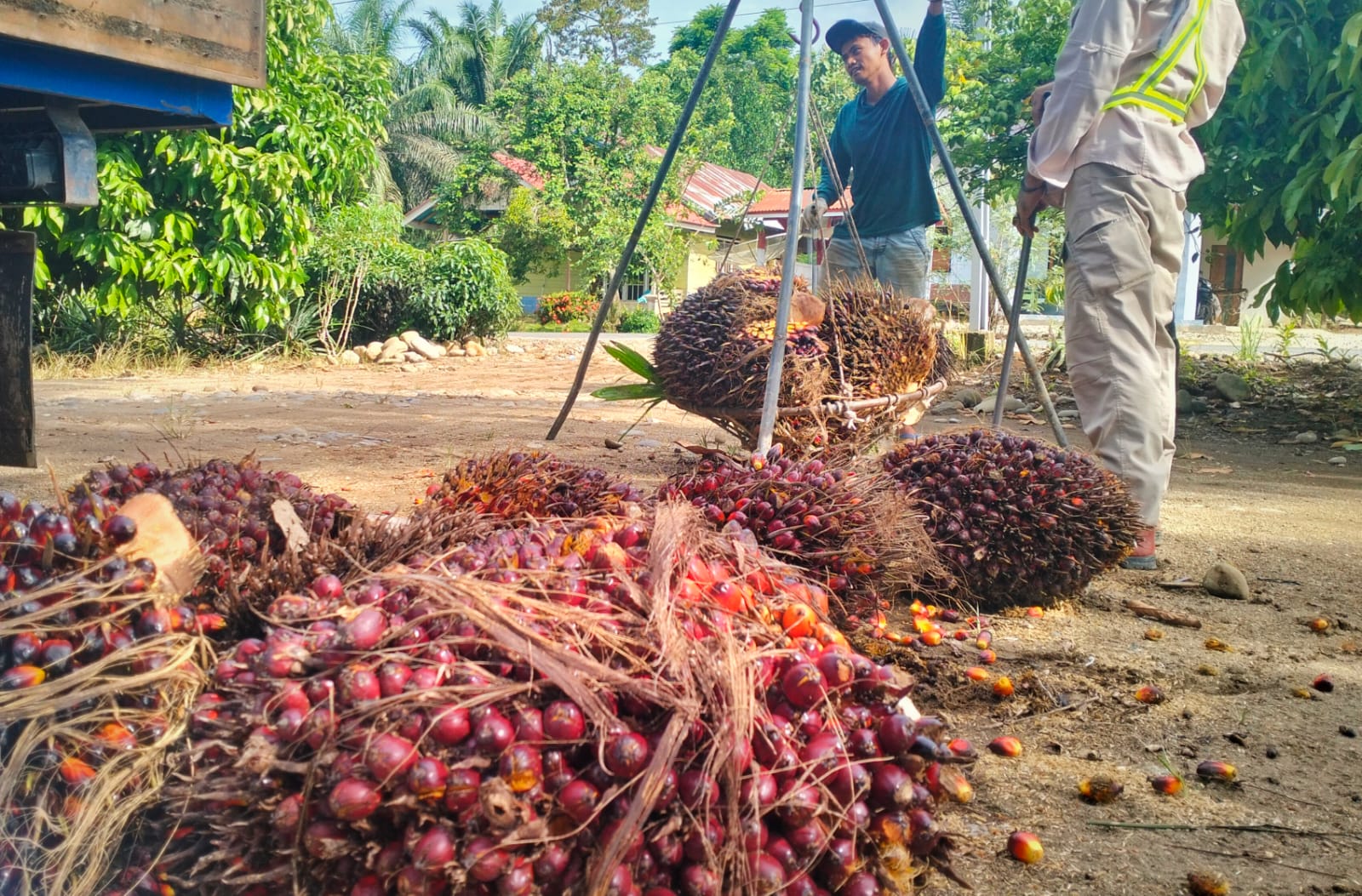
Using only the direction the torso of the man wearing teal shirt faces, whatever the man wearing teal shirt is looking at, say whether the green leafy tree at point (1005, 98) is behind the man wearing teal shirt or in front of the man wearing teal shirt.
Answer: behind

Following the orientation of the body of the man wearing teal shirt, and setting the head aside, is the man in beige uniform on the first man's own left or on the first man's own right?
on the first man's own left

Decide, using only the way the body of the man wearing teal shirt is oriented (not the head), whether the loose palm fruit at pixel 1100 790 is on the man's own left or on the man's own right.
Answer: on the man's own left

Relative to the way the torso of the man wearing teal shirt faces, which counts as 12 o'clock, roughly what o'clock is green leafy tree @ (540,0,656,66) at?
The green leafy tree is roughly at 4 o'clock from the man wearing teal shirt.

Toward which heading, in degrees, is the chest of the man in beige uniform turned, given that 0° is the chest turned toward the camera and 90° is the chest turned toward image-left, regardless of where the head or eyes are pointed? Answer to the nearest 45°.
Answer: approximately 135°

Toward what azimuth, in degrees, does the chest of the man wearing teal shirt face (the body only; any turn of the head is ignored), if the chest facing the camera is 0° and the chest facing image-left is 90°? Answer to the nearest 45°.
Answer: approximately 45°

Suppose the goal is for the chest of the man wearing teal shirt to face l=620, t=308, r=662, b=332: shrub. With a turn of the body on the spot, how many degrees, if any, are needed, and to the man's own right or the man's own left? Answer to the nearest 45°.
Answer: approximately 135° to the man's own right
